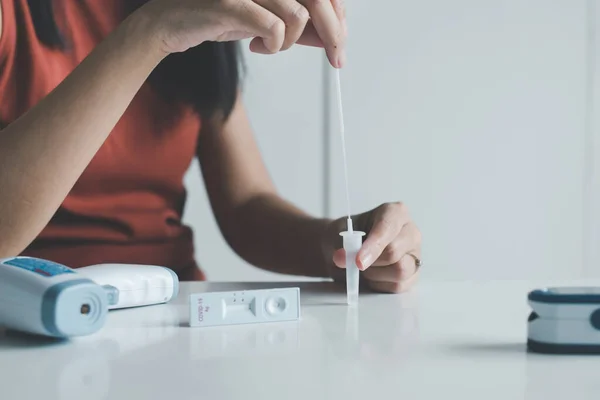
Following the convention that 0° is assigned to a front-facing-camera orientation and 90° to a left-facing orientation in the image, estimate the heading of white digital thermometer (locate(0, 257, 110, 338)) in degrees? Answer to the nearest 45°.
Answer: approximately 315°

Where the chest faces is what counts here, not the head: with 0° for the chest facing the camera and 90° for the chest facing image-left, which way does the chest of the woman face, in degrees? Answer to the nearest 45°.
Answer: approximately 315°
